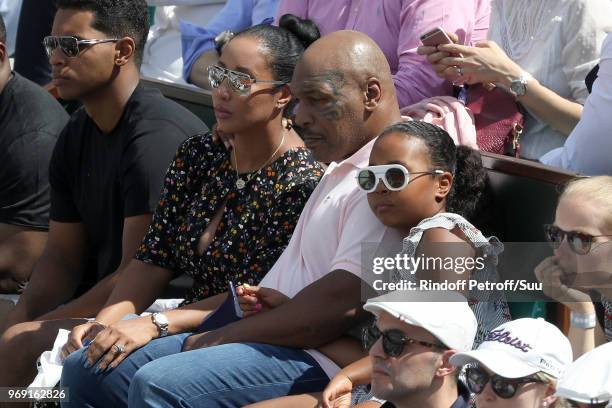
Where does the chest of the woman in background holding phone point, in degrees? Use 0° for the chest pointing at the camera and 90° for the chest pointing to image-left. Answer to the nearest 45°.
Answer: approximately 45°

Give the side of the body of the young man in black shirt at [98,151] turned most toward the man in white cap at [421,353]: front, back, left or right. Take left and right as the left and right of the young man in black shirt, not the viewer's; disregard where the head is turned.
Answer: left

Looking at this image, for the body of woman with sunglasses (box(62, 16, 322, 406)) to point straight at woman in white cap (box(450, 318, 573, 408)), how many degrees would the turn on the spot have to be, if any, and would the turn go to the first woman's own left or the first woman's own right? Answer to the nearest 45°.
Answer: approximately 90° to the first woman's own left

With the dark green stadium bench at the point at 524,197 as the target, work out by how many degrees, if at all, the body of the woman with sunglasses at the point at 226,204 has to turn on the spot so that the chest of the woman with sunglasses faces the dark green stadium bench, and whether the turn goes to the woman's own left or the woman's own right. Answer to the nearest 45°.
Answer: approximately 135° to the woman's own left

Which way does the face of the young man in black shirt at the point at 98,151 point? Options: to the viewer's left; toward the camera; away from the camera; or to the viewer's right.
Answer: to the viewer's left

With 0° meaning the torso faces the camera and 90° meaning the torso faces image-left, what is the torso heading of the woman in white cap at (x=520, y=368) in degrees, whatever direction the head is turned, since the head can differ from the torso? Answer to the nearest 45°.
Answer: approximately 45°

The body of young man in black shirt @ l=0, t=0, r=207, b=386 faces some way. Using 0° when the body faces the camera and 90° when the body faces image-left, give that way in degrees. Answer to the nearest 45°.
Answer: approximately 45°

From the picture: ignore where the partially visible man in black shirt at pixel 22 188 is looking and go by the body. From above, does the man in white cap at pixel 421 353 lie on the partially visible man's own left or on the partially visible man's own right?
on the partially visible man's own left

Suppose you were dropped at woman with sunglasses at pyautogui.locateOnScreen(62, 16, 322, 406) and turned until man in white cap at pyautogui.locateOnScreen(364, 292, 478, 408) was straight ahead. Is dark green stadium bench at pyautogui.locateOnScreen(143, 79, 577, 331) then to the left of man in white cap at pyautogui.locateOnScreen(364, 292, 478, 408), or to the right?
left

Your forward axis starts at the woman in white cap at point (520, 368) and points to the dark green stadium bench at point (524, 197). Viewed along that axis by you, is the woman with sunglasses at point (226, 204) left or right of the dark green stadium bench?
left
